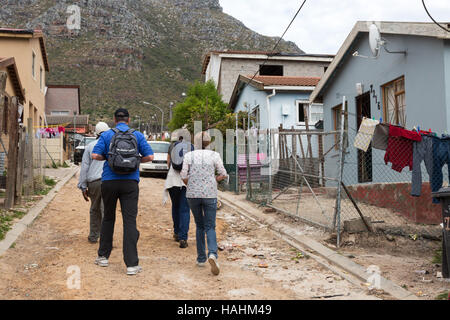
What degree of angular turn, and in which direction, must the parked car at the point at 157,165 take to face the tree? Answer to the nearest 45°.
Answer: approximately 180°

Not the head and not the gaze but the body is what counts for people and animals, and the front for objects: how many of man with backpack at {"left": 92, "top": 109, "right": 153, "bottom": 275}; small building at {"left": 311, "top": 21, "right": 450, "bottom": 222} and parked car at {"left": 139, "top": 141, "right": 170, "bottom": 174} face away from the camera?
1

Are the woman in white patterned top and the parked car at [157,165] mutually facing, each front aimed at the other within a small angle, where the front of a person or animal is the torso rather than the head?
yes

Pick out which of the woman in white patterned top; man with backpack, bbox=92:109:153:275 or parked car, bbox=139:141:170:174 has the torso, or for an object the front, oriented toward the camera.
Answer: the parked car

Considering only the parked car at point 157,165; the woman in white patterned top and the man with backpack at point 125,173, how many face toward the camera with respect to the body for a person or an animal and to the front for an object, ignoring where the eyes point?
1

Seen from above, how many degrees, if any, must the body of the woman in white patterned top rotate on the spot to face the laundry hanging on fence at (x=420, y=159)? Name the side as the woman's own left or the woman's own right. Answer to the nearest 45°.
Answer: approximately 90° to the woman's own right

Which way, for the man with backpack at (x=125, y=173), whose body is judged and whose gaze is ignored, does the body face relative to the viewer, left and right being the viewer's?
facing away from the viewer

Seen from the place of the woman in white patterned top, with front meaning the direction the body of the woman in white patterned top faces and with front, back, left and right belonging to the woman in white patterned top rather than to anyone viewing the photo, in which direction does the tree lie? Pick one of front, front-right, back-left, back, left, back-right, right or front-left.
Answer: front

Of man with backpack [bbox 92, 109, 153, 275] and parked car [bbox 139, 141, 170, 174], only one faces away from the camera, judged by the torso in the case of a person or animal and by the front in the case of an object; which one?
the man with backpack

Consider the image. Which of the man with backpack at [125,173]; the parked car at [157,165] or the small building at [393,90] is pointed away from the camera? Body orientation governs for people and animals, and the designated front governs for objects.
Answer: the man with backpack

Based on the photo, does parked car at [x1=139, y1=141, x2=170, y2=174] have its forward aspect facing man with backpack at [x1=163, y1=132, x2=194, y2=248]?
yes

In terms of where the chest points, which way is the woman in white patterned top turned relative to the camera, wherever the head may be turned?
away from the camera

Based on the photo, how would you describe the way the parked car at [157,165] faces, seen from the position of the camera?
facing the viewer

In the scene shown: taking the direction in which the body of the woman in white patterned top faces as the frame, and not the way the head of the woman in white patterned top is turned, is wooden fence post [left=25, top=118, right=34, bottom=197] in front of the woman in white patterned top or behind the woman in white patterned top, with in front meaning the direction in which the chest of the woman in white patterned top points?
in front

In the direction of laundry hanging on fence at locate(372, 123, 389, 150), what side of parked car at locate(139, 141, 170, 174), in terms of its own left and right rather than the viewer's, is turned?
front

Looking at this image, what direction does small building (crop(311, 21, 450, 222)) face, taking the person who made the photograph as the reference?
facing the viewer and to the left of the viewer

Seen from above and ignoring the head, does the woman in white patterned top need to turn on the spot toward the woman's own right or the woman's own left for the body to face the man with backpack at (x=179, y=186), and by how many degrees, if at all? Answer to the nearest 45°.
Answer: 0° — they already face them
